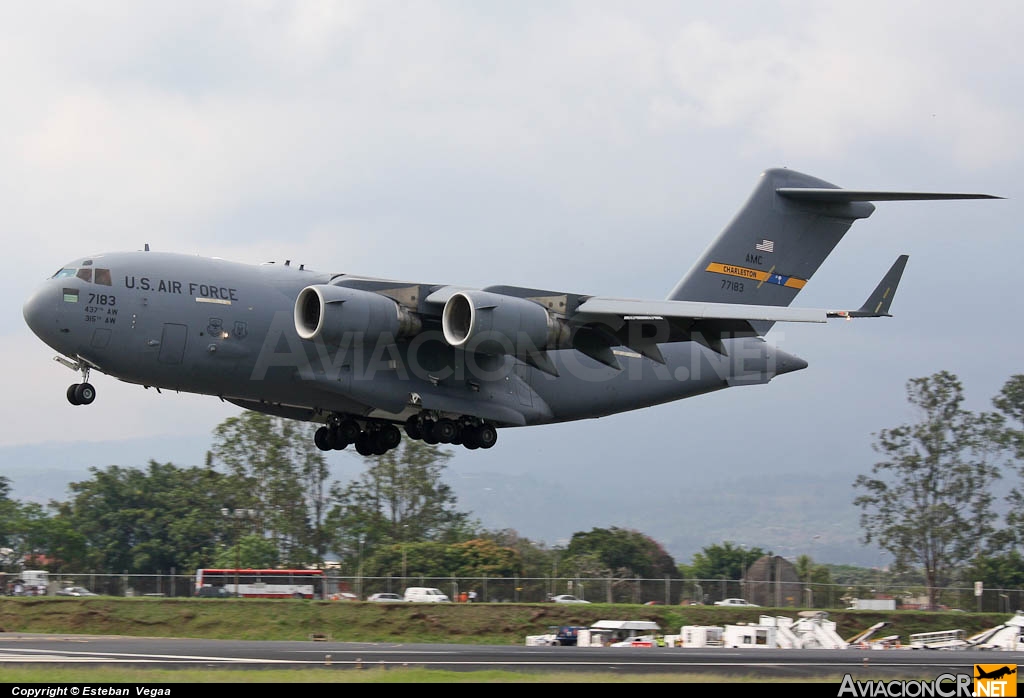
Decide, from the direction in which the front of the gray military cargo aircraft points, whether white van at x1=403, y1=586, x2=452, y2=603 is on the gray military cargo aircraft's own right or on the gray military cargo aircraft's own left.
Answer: on the gray military cargo aircraft's own right

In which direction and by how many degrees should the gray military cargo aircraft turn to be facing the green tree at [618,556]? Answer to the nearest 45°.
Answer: approximately 135° to its right

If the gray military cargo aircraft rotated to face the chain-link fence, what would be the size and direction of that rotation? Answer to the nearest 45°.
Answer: approximately 135° to its right

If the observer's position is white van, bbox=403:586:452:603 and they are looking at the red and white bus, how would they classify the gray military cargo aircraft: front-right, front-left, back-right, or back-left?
back-left

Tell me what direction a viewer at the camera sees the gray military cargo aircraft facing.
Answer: facing the viewer and to the left of the viewer

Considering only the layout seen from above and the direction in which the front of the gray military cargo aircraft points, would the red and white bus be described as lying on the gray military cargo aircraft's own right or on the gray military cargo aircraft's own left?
on the gray military cargo aircraft's own right
